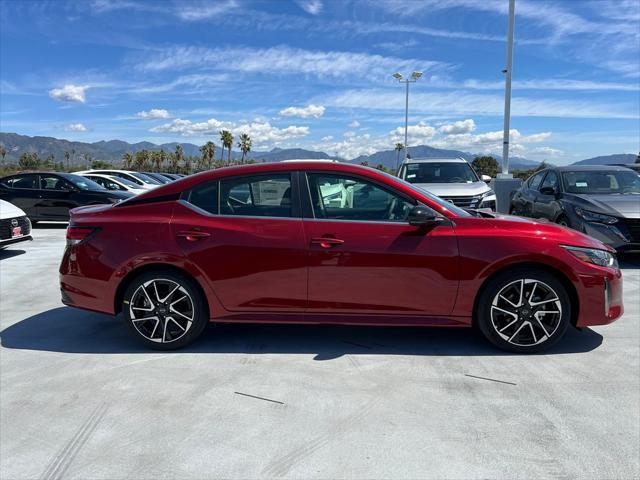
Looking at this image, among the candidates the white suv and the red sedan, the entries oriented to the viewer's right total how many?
1

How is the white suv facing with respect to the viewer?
toward the camera

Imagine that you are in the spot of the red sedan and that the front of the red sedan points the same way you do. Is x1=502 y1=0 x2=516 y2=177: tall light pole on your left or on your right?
on your left

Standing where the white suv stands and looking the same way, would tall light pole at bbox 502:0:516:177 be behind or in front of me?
behind

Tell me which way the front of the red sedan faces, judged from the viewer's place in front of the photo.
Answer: facing to the right of the viewer

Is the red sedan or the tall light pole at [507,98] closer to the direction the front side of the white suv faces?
the red sedan

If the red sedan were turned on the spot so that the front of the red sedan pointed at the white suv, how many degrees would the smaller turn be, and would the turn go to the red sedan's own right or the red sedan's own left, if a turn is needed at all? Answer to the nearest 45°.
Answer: approximately 90° to the red sedan's own left

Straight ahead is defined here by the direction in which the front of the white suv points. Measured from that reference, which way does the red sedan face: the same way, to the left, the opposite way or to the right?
to the left

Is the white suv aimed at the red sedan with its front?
yes
